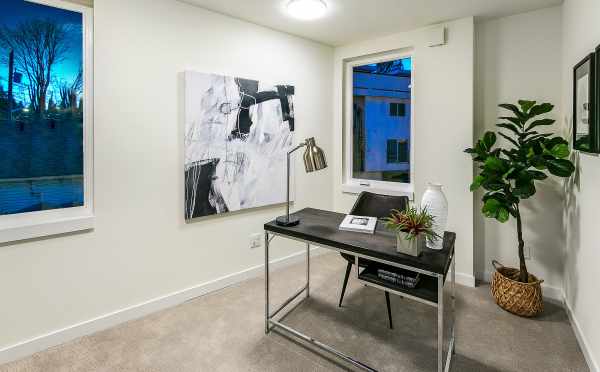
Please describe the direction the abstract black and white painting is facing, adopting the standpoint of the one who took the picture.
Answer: facing the viewer and to the right of the viewer

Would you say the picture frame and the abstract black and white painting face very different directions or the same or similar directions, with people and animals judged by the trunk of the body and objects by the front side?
very different directions

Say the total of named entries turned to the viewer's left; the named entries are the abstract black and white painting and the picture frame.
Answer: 1

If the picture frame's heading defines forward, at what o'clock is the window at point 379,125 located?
The window is roughly at 1 o'clock from the picture frame.

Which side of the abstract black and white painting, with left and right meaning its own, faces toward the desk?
front

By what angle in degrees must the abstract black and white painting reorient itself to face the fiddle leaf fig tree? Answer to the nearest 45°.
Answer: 0° — it already faces it

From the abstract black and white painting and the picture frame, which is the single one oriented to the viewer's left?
the picture frame

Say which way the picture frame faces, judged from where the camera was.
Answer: facing to the left of the viewer

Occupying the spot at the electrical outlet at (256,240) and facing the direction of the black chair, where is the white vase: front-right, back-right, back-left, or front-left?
front-right
